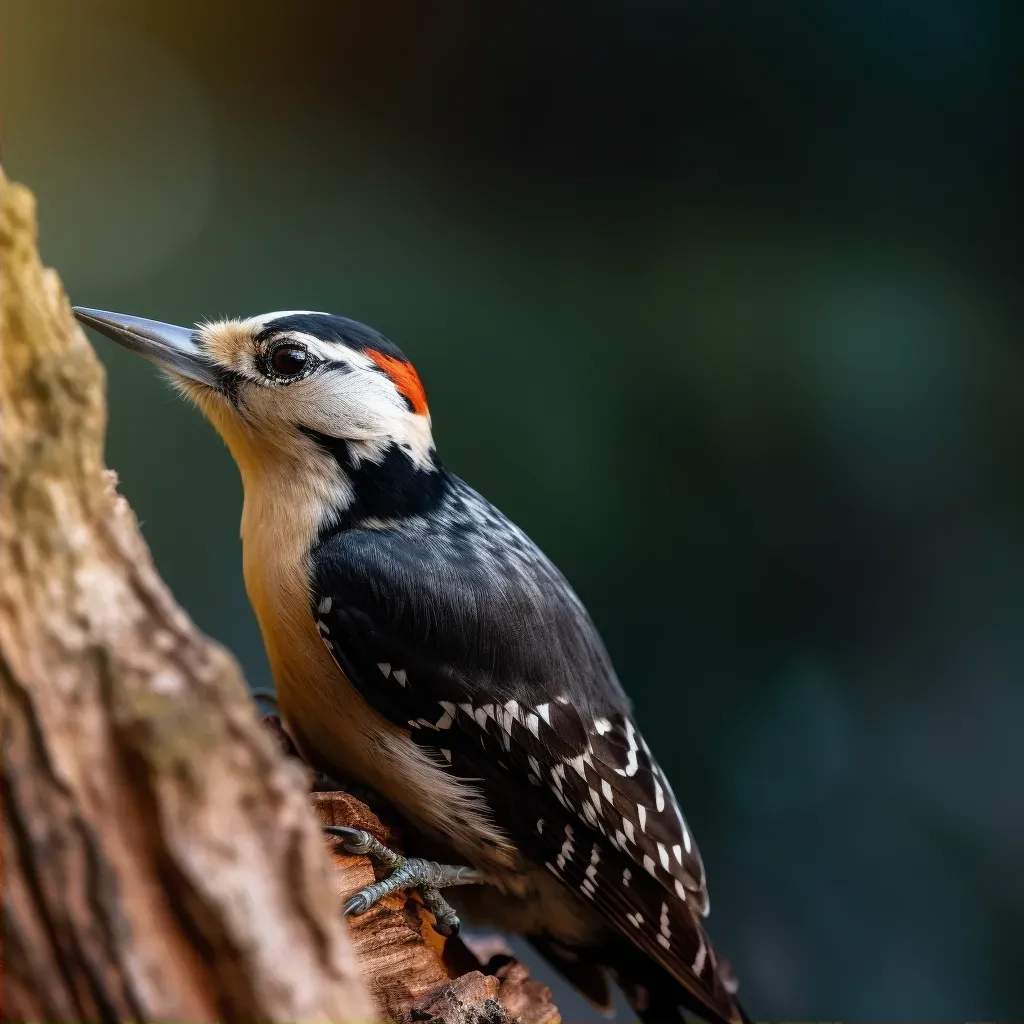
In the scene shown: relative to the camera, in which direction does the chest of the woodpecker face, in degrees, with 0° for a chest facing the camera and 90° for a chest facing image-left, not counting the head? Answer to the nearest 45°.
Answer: approximately 90°
